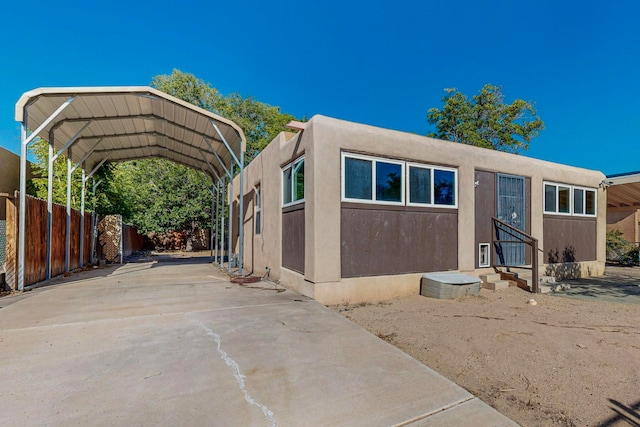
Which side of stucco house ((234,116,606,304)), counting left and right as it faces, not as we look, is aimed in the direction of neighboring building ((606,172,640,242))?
left

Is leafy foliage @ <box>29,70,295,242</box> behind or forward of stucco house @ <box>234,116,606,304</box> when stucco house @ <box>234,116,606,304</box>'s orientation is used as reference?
behind

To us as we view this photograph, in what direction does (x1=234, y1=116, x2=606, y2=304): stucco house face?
facing the viewer and to the right of the viewer

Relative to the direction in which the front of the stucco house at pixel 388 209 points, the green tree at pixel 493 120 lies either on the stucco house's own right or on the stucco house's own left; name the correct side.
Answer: on the stucco house's own left
